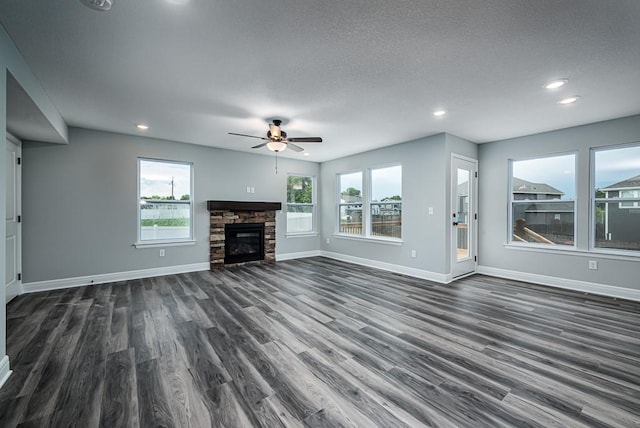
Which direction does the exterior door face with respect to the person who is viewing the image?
facing the viewer and to the right of the viewer

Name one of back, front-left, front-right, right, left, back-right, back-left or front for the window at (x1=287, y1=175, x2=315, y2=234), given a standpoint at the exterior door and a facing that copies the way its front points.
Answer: back-right

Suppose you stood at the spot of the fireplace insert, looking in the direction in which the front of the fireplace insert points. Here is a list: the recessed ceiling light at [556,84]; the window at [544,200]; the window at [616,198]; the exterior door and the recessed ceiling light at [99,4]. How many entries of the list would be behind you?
0

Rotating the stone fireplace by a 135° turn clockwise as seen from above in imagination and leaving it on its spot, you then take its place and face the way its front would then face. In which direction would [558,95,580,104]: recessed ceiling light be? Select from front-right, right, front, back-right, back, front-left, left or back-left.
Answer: back-left

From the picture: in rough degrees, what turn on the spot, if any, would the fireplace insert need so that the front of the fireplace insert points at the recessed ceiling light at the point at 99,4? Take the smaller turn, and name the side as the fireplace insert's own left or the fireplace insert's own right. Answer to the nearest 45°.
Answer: approximately 45° to the fireplace insert's own right

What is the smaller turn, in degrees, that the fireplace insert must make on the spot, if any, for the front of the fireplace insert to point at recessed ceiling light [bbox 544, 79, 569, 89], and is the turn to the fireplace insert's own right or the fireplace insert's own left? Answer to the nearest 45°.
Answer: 0° — it already faces it

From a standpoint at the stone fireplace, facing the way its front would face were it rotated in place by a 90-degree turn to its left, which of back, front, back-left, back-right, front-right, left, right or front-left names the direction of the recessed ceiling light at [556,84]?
right

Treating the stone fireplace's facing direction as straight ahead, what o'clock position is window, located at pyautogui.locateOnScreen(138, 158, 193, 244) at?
The window is roughly at 4 o'clock from the stone fireplace.

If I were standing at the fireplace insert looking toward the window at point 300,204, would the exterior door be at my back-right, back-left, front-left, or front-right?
front-right

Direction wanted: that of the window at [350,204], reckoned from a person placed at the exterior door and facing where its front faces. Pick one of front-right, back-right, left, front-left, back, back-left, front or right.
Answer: back-right

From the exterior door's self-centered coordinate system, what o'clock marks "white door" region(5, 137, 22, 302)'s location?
The white door is roughly at 3 o'clock from the exterior door.

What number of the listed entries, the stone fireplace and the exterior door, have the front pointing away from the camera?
0

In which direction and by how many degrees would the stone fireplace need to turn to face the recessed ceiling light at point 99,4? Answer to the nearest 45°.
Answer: approximately 45° to its right

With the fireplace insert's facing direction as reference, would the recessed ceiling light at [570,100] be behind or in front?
in front

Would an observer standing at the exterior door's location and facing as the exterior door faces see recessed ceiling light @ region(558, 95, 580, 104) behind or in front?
in front
